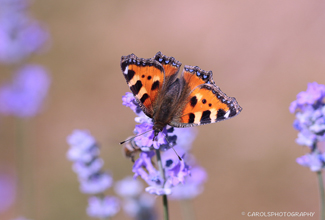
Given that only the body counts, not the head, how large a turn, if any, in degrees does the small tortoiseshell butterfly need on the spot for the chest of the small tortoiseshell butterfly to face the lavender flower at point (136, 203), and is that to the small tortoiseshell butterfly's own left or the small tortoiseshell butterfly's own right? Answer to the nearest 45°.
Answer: approximately 135° to the small tortoiseshell butterfly's own right
